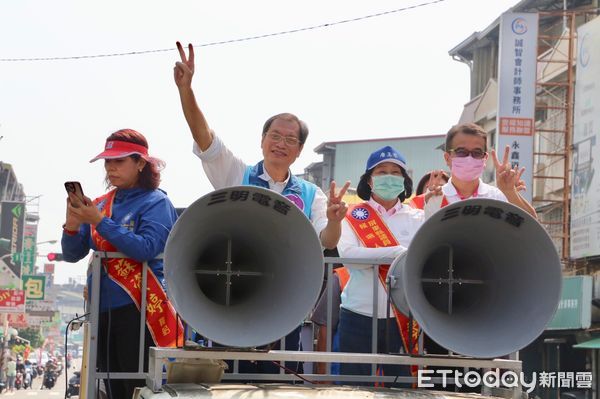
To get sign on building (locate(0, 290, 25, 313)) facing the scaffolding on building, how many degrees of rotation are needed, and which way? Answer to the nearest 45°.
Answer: approximately 45° to its left

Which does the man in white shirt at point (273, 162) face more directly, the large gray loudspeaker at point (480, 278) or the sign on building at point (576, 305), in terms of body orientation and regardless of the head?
the large gray loudspeaker

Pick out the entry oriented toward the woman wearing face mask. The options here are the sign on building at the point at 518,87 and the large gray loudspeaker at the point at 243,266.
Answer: the sign on building

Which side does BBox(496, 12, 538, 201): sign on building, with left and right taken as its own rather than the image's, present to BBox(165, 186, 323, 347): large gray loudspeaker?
front

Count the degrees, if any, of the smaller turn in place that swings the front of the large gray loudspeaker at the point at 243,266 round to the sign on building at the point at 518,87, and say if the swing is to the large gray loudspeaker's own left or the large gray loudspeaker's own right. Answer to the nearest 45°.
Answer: approximately 180°

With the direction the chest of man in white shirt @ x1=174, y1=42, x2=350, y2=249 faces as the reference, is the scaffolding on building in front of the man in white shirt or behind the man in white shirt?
behind

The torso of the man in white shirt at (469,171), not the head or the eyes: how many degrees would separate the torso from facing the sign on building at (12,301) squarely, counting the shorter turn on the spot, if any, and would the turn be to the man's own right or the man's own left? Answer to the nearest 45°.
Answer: approximately 135° to the man's own right

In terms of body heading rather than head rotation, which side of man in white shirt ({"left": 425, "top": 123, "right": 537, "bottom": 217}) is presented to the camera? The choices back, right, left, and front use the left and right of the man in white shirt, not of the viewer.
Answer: front

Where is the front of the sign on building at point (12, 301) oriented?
toward the camera

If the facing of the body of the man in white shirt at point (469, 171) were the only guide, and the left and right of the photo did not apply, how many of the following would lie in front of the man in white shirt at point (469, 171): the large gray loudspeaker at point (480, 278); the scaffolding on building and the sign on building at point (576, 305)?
1

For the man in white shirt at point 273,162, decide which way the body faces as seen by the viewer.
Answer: toward the camera
